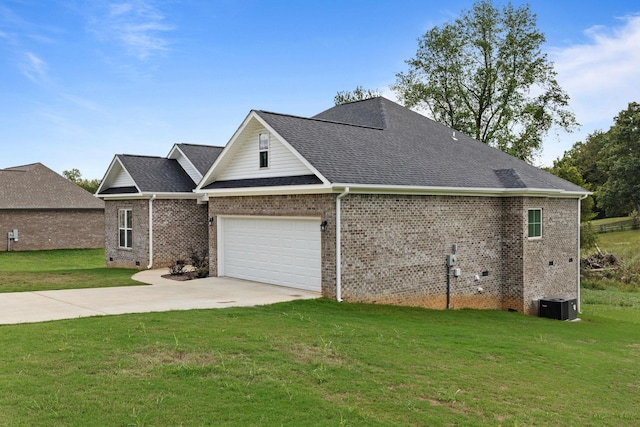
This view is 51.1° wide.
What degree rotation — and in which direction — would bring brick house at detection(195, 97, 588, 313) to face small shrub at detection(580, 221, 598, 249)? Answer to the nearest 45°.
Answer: approximately 180°

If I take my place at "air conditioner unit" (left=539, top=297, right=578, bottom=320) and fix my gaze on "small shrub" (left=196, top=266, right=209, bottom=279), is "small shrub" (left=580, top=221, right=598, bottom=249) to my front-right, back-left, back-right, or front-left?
back-right

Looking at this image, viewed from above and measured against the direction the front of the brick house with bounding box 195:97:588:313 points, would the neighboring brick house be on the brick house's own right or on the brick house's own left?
on the brick house's own right

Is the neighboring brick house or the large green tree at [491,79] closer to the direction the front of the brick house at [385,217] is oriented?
the neighboring brick house

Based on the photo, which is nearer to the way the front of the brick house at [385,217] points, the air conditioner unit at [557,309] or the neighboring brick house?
the neighboring brick house

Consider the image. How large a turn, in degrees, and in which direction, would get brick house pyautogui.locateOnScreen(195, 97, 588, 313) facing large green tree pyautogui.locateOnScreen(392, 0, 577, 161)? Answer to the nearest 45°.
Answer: approximately 135° to its right

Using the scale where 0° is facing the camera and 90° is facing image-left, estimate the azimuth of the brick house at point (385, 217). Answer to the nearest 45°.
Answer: approximately 45°
